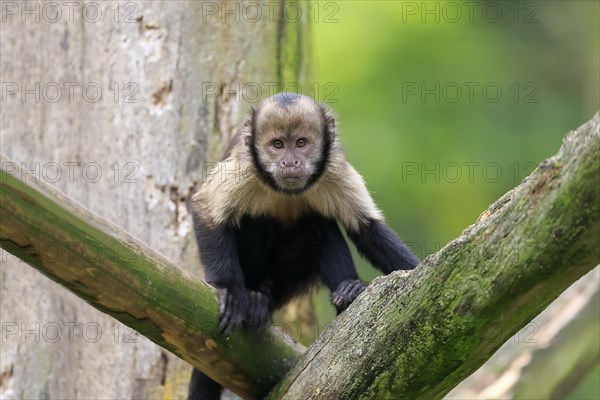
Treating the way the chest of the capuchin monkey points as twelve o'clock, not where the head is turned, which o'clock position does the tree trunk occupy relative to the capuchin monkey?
The tree trunk is roughly at 4 o'clock from the capuchin monkey.

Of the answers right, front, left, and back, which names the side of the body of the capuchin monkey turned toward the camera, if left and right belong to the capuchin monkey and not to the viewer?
front
